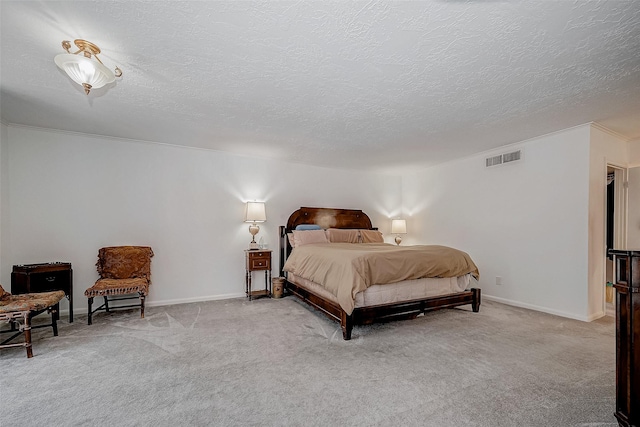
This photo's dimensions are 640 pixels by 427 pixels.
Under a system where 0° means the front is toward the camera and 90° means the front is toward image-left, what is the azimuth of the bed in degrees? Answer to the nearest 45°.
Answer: approximately 315°

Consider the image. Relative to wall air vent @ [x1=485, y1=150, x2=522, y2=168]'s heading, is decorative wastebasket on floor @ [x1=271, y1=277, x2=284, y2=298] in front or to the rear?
in front

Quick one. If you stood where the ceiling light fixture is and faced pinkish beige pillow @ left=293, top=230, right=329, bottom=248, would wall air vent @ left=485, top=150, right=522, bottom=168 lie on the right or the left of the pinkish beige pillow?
right

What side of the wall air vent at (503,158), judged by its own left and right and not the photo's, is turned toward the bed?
front

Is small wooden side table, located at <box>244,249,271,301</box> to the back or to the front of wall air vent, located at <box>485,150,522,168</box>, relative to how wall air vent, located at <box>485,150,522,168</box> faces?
to the front

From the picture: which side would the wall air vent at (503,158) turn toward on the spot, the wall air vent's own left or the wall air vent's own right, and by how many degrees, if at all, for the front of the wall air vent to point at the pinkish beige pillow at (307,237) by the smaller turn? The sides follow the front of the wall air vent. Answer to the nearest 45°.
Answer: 0° — it already faces it

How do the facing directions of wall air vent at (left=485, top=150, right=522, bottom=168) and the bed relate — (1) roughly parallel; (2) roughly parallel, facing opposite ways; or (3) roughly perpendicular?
roughly perpendicular

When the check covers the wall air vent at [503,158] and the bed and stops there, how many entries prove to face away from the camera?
0

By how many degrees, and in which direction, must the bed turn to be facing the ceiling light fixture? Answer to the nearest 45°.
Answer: approximately 90° to its right

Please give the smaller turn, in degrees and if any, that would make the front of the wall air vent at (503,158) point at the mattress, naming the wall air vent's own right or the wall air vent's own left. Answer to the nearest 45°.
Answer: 0° — it already faces it

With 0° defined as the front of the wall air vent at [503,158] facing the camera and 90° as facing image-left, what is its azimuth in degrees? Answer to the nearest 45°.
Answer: approximately 45°

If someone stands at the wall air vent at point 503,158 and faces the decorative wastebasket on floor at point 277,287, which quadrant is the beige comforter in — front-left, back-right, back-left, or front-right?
front-left

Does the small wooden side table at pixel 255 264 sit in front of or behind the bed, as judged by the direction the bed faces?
behind
